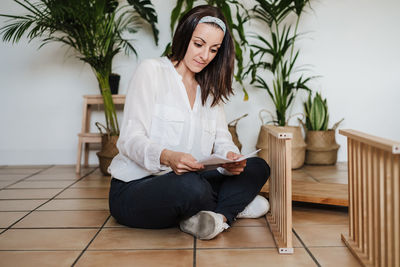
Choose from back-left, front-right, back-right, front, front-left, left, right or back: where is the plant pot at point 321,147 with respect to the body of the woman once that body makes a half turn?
right

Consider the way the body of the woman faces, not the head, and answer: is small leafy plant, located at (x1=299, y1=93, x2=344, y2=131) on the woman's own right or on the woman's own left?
on the woman's own left

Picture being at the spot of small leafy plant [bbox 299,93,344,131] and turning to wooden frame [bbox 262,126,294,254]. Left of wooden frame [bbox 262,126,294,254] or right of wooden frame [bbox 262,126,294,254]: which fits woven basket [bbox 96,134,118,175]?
right

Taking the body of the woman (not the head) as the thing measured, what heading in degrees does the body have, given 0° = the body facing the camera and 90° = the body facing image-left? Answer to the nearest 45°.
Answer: approximately 315°

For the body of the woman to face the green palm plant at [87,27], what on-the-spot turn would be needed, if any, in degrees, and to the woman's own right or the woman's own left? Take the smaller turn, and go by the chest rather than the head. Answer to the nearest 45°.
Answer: approximately 180°

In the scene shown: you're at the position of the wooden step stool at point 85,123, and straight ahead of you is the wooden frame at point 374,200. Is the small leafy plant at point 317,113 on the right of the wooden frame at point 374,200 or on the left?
left

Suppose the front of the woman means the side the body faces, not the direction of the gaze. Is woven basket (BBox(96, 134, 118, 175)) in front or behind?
behind
